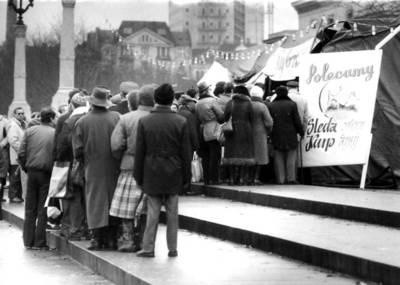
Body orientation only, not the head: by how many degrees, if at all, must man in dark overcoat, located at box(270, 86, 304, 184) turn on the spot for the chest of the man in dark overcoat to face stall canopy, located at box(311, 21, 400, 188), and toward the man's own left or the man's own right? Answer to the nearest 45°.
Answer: approximately 90° to the man's own right

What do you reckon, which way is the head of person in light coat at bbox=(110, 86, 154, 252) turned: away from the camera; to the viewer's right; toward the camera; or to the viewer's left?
away from the camera

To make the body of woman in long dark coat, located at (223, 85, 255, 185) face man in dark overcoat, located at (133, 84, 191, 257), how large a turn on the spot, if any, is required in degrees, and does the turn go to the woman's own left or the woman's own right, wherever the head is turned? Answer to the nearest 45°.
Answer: approximately 180°

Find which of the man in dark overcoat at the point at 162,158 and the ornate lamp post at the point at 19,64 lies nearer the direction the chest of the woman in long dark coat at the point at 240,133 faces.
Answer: the ornate lamp post

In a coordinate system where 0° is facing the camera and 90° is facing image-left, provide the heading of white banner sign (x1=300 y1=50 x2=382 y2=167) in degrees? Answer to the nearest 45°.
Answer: approximately 0°

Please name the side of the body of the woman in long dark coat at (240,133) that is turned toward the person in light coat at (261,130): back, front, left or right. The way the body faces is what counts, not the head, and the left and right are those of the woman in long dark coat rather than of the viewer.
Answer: right

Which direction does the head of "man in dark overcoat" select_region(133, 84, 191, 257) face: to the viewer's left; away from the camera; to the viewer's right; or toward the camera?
away from the camera

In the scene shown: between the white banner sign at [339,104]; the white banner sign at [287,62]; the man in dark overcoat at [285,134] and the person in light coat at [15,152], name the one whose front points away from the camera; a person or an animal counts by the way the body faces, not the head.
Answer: the man in dark overcoat

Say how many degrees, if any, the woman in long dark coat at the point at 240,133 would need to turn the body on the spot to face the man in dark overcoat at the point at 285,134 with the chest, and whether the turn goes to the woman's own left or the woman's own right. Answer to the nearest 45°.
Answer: approximately 90° to the woman's own right

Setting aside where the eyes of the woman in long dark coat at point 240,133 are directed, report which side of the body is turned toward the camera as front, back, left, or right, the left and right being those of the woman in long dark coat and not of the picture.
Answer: back

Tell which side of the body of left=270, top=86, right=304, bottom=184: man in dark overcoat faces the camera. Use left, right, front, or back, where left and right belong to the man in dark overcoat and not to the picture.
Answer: back
